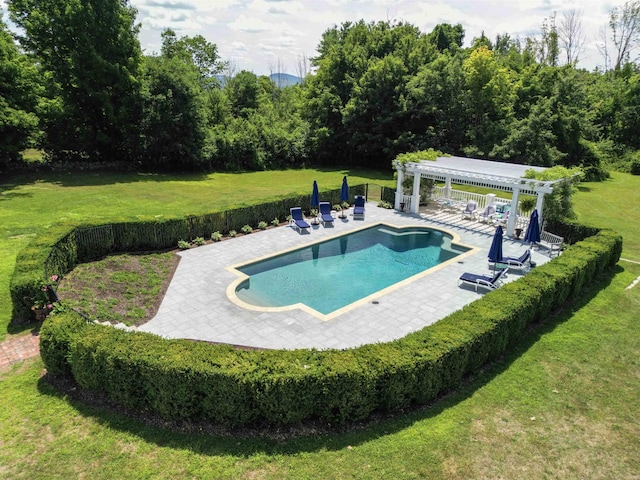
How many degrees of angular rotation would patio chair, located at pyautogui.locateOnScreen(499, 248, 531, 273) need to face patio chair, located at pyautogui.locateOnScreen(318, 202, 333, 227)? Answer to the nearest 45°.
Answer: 0° — it already faces it

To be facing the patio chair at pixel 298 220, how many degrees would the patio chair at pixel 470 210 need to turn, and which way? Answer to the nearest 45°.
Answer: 0° — it already faces it

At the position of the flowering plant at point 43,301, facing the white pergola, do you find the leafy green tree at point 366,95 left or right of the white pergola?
left

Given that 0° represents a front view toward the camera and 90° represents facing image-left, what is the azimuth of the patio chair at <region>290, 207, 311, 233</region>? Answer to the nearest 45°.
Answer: approximately 315°

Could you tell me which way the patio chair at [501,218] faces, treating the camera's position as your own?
facing the viewer and to the left of the viewer

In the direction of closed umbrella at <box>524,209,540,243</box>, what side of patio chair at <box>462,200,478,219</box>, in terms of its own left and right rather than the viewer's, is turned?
left

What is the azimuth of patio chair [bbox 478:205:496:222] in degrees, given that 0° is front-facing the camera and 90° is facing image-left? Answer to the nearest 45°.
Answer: approximately 45°

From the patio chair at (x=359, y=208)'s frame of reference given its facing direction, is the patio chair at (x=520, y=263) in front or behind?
in front

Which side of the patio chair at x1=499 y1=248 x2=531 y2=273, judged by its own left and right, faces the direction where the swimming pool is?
front

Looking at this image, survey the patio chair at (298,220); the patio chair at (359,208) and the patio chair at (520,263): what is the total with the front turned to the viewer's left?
1

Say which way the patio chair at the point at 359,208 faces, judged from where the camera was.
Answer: facing the viewer

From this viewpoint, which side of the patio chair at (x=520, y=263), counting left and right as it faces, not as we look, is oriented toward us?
left

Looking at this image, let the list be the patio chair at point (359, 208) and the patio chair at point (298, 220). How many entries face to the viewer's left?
0

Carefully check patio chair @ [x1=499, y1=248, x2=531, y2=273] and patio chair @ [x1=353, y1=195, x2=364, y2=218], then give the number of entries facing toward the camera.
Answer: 1

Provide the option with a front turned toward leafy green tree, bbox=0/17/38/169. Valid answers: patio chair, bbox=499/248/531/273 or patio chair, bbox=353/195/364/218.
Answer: patio chair, bbox=499/248/531/273
